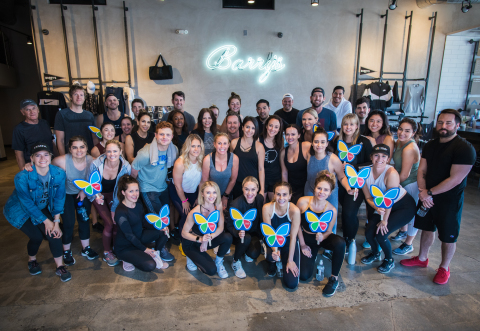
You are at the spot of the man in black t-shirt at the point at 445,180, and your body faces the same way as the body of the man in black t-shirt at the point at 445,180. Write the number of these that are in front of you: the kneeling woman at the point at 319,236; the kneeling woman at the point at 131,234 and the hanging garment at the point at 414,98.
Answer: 2

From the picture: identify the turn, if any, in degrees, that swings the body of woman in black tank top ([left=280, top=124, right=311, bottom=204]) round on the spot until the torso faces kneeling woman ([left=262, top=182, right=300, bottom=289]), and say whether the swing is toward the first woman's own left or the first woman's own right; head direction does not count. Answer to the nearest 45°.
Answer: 0° — they already face them

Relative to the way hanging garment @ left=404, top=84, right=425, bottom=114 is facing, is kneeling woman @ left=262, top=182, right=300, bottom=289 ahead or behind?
ahead

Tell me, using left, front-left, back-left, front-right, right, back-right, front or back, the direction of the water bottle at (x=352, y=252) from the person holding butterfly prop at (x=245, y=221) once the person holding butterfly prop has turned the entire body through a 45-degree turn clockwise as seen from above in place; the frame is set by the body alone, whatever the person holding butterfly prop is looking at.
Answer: back-left

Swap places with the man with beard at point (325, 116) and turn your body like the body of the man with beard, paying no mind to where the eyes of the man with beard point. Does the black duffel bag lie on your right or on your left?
on your right

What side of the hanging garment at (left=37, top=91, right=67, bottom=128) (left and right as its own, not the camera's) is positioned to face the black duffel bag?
left

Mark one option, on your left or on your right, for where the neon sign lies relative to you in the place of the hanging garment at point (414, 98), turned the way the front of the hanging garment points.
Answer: on your right
